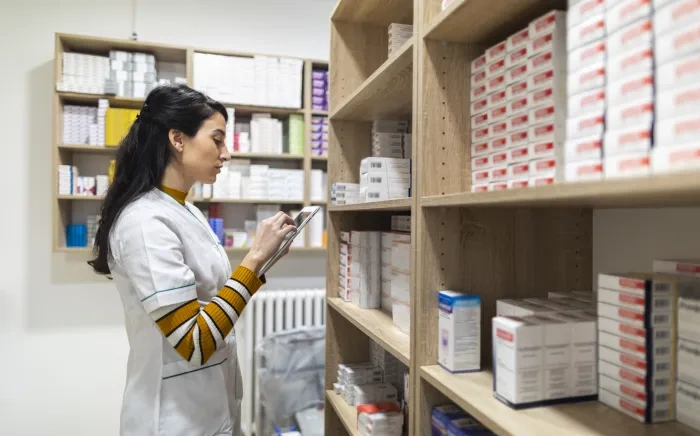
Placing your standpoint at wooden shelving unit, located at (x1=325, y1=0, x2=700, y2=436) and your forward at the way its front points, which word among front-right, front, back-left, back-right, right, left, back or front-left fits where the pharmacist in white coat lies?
front-right

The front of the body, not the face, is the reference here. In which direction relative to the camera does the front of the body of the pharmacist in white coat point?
to the viewer's right

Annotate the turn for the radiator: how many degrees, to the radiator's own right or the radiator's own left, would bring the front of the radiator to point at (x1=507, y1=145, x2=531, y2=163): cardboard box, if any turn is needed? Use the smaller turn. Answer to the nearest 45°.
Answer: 0° — it already faces it

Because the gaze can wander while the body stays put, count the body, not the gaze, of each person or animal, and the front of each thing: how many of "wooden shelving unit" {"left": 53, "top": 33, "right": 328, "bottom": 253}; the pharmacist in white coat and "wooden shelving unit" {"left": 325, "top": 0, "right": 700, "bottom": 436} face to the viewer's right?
1

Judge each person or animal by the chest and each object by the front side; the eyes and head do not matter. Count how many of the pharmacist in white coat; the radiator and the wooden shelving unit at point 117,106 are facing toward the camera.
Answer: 2

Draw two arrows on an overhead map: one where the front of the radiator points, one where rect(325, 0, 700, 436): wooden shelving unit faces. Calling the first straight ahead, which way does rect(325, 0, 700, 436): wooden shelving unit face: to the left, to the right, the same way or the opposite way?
to the right

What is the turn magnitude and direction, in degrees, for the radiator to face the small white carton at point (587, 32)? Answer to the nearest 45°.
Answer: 0° — it already faces it

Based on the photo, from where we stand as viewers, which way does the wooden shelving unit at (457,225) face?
facing the viewer and to the left of the viewer

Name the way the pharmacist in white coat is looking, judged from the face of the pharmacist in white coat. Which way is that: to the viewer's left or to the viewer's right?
to the viewer's right

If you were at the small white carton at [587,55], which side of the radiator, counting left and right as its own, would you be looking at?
front

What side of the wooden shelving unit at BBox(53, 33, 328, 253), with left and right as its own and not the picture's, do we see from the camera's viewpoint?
front
